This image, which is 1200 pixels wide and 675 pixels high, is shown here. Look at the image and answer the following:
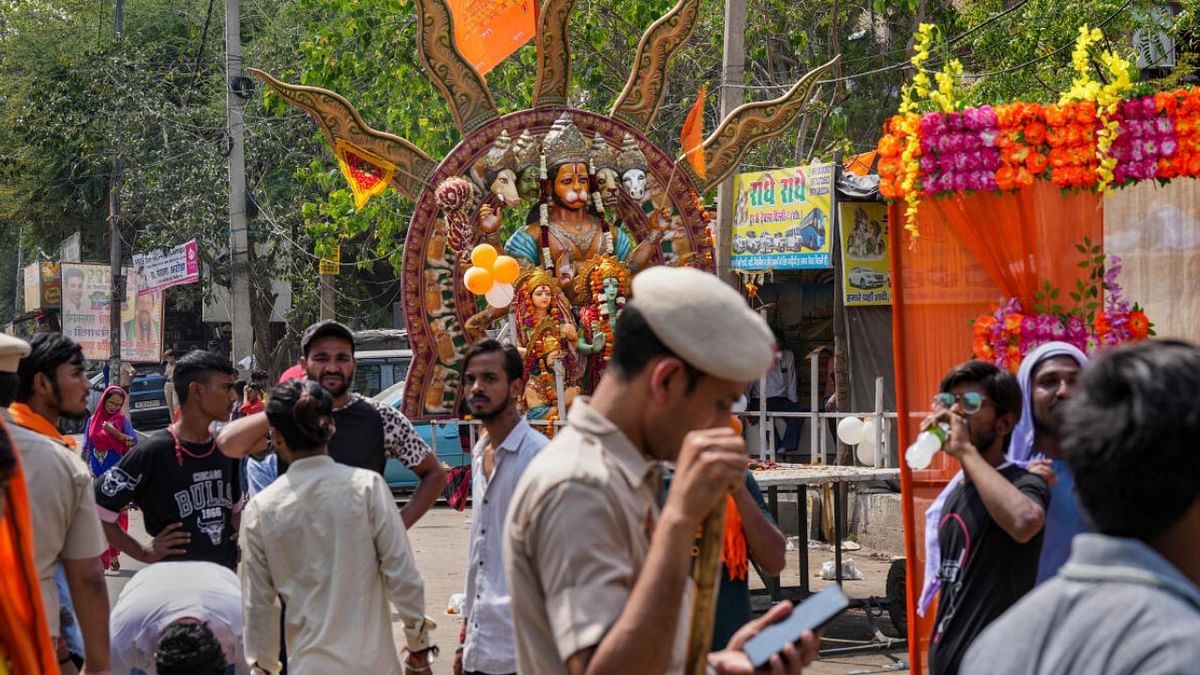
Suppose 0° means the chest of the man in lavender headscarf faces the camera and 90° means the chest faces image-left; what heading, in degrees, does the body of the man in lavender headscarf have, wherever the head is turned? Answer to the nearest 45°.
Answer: approximately 315°

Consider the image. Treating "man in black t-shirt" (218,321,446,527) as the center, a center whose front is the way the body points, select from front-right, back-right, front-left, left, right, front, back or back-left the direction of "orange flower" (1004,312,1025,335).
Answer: left

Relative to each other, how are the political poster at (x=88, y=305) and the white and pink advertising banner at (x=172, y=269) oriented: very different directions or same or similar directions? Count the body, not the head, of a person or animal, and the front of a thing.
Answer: same or similar directions

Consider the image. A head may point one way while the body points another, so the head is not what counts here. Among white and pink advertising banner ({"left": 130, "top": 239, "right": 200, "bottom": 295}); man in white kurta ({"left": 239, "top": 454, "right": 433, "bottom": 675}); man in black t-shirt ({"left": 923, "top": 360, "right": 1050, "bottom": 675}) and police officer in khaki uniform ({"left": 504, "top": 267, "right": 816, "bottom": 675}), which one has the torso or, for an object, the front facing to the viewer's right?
the police officer in khaki uniform

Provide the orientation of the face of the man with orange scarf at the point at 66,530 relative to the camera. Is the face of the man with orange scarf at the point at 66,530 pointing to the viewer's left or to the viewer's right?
to the viewer's right

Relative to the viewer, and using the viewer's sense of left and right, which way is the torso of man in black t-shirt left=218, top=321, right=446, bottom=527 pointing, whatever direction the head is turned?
facing the viewer

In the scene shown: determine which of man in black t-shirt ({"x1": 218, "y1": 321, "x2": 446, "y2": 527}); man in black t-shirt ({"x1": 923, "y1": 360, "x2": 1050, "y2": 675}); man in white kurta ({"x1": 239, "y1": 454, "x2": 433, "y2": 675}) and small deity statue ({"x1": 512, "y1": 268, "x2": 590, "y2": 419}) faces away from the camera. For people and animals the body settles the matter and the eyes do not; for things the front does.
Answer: the man in white kurta

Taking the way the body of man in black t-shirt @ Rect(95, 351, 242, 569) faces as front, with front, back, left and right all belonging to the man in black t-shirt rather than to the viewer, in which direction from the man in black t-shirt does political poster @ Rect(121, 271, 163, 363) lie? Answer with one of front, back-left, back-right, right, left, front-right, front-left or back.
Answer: back-left

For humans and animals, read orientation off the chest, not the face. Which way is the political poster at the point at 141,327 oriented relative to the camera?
toward the camera

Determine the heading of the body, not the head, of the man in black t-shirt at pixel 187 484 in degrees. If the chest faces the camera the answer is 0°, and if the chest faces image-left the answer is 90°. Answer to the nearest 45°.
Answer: approximately 315°

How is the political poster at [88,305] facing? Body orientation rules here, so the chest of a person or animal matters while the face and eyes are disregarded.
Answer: toward the camera

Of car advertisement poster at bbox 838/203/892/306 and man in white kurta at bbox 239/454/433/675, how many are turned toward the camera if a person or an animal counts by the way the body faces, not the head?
1

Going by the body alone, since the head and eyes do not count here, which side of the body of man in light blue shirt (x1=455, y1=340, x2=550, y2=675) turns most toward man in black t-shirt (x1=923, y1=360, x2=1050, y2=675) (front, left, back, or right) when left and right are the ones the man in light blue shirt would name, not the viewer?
left

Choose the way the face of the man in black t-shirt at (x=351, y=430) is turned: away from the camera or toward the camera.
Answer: toward the camera

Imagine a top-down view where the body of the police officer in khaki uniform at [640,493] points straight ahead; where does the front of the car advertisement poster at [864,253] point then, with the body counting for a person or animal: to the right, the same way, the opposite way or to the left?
to the right
